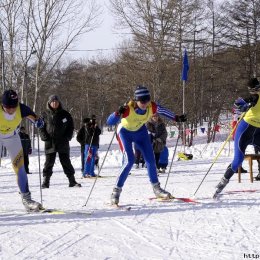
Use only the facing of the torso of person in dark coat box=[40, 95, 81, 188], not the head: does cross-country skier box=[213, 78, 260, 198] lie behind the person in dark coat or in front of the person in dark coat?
in front

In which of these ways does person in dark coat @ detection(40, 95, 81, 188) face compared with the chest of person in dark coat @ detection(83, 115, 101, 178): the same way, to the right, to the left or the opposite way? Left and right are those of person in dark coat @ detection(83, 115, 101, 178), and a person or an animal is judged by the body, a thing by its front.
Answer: the same way

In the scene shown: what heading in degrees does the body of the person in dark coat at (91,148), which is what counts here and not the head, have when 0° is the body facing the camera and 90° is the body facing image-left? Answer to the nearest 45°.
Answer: approximately 0°

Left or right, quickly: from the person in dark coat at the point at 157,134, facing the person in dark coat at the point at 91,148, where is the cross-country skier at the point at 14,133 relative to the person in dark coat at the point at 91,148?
left

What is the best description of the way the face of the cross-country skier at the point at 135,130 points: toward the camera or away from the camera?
toward the camera

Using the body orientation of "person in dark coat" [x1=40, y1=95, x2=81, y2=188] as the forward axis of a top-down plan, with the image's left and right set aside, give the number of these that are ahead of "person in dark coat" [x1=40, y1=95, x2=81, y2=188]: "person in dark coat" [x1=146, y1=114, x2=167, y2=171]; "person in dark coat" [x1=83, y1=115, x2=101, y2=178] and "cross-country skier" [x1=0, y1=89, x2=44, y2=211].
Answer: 1

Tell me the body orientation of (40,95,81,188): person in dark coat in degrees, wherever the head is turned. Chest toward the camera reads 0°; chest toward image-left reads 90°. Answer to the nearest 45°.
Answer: approximately 0°

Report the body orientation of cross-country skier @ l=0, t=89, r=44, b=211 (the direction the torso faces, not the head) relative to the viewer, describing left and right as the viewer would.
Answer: facing the viewer
